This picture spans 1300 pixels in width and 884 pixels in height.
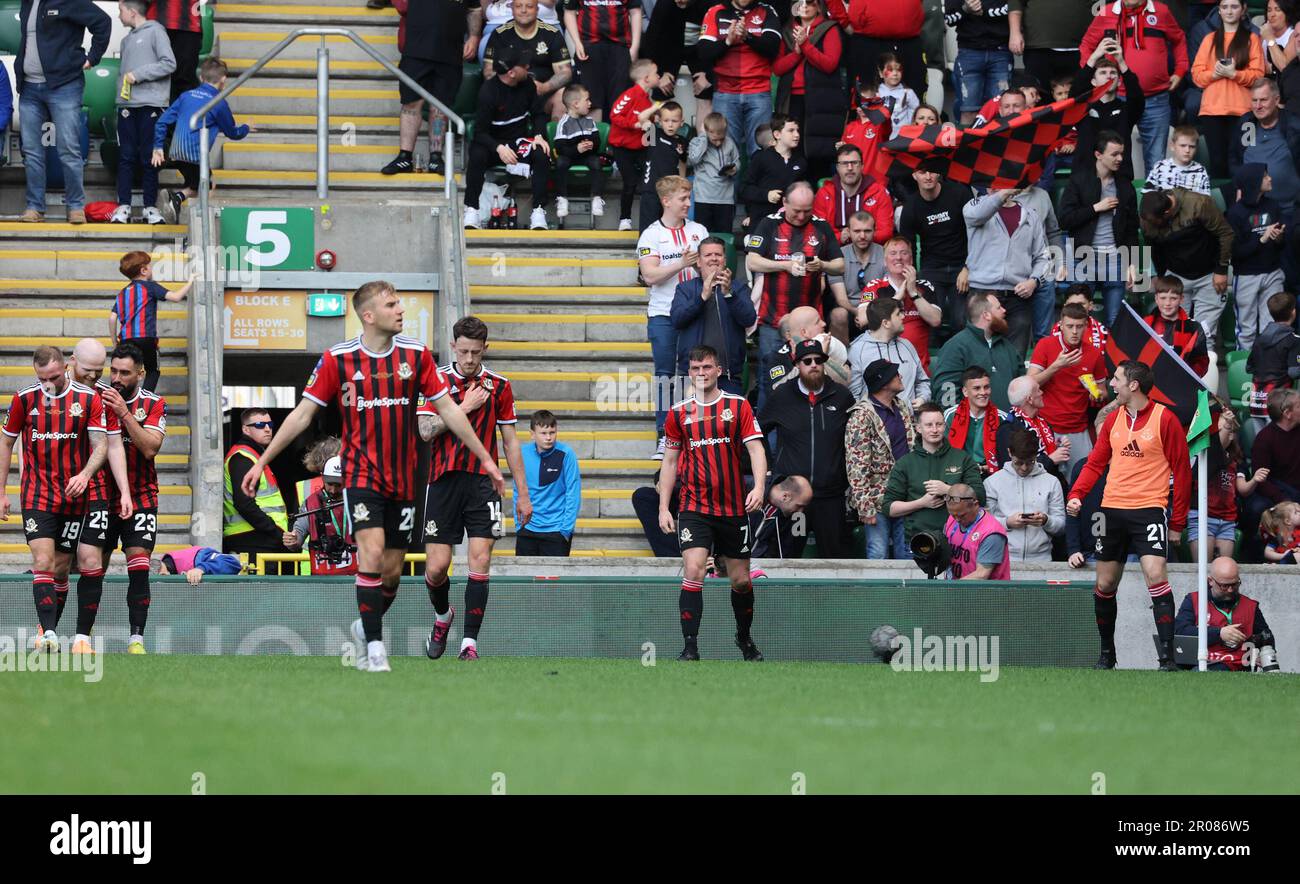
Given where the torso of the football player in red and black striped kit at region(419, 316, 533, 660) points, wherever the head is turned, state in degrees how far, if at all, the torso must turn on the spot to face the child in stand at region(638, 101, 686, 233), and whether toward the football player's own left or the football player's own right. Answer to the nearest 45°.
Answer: approximately 180°

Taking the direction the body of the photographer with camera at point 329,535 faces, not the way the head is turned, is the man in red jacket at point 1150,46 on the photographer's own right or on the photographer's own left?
on the photographer's own left

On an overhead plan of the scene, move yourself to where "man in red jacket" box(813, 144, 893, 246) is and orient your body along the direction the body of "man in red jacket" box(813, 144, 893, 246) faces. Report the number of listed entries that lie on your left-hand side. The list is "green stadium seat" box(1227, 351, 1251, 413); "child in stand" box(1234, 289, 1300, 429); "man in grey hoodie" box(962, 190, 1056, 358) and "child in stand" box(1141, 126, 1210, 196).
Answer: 4

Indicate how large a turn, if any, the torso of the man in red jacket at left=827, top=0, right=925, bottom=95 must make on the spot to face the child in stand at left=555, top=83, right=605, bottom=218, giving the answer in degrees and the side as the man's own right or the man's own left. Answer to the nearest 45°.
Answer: approximately 90° to the man's own right

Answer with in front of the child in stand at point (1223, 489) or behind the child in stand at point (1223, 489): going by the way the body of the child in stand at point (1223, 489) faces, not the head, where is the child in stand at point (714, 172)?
behind

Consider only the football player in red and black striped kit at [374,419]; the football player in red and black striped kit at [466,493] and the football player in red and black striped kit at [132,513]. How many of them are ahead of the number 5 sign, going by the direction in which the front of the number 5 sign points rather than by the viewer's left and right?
3

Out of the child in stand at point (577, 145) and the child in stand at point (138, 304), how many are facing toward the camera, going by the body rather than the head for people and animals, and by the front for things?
1

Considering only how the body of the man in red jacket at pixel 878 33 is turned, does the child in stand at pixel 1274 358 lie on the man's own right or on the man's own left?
on the man's own left

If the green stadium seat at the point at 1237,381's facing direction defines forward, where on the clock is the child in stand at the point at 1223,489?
The child in stand is roughly at 12 o'clock from the green stadium seat.

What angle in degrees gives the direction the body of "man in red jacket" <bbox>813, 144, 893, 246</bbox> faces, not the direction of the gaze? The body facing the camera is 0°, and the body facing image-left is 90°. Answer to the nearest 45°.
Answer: approximately 0°
